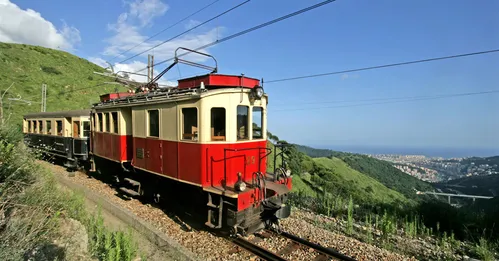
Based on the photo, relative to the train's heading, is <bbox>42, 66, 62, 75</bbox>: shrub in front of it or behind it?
behind

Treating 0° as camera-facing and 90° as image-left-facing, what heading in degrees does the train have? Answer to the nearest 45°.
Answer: approximately 315°
